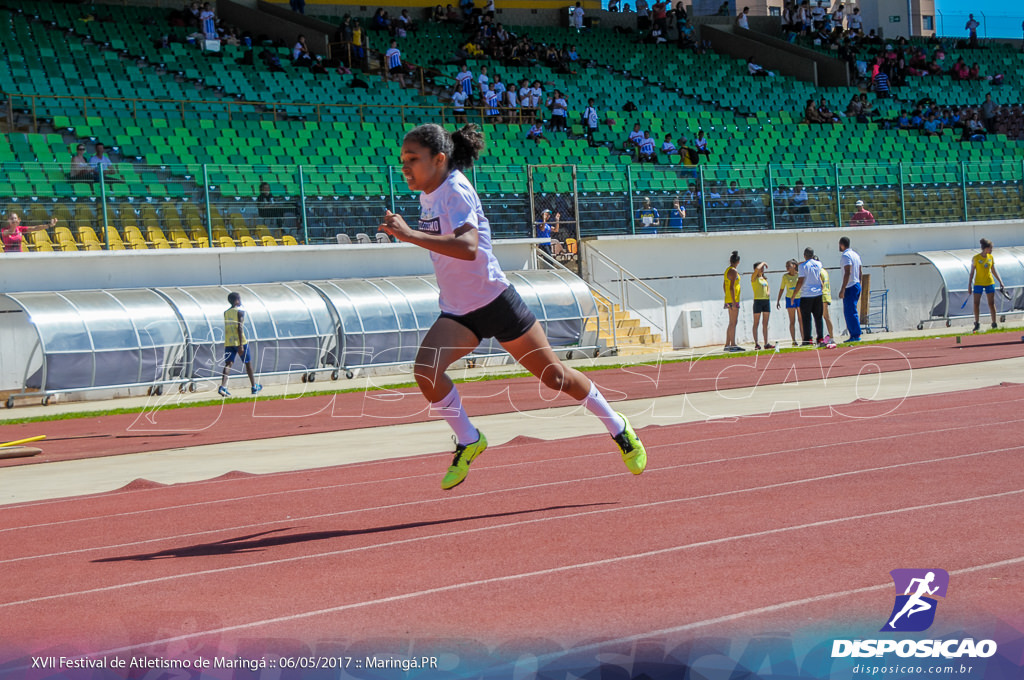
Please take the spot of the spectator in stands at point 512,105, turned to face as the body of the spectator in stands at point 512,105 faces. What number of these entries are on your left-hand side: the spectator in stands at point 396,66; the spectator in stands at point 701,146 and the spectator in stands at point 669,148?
2

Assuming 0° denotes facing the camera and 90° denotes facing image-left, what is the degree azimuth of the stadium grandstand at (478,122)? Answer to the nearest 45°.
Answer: approximately 0°

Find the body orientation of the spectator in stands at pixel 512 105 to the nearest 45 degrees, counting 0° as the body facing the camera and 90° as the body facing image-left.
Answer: approximately 0°

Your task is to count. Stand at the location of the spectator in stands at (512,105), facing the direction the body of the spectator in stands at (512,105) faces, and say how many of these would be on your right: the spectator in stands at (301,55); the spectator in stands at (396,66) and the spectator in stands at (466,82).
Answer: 3

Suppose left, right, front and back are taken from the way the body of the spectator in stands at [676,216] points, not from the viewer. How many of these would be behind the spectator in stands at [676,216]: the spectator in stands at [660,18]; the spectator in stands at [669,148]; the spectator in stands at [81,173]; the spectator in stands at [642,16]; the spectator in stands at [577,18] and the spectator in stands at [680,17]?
5

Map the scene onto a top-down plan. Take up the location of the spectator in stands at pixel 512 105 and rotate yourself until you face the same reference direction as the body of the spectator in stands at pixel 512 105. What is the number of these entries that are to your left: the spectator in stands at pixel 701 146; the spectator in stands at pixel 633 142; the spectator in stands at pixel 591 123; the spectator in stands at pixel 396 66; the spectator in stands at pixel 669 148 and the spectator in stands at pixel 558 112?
5

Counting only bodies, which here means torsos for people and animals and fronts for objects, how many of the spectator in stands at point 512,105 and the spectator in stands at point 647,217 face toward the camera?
2

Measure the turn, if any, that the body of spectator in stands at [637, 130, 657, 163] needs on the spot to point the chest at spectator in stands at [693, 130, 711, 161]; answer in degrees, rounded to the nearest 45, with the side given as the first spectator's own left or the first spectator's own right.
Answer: approximately 135° to the first spectator's own left
